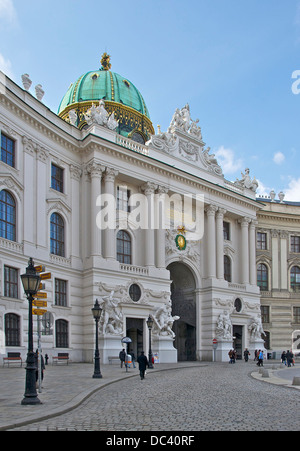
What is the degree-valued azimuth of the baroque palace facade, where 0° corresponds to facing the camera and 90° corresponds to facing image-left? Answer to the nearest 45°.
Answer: approximately 315°
